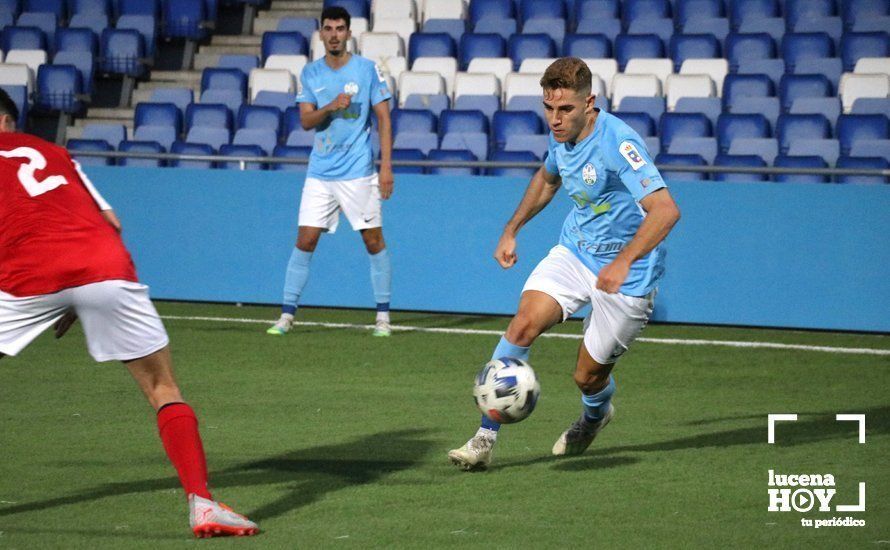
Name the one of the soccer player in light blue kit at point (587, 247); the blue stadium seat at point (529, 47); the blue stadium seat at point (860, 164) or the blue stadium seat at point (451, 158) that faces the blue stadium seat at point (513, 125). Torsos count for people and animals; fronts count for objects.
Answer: the blue stadium seat at point (529, 47)

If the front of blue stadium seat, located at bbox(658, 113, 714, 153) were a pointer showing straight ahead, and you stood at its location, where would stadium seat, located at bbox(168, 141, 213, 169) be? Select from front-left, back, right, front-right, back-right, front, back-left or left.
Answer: right

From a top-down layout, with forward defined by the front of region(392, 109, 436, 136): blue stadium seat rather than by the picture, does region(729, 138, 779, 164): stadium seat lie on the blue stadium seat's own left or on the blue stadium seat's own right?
on the blue stadium seat's own left

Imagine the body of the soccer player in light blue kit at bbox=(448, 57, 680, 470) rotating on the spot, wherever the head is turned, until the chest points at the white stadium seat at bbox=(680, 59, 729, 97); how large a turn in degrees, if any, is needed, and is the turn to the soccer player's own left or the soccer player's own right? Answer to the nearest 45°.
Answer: approximately 135° to the soccer player's own right

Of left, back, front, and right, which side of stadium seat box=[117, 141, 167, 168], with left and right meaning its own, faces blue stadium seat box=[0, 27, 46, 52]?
back

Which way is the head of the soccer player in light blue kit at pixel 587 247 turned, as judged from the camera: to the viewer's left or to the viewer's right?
to the viewer's left

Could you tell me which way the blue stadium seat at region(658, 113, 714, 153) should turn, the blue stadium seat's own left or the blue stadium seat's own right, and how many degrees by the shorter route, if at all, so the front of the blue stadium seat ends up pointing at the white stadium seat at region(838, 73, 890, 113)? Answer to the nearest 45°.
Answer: approximately 90° to the blue stadium seat's own left

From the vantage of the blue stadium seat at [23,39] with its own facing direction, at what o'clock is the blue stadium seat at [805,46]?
the blue stadium seat at [805,46] is roughly at 10 o'clock from the blue stadium seat at [23,39].

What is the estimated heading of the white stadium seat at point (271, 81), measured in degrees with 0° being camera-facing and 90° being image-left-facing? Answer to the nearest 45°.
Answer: approximately 0°

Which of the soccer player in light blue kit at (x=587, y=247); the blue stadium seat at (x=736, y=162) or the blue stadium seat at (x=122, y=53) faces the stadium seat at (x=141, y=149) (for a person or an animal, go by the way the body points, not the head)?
the blue stadium seat at (x=122, y=53)

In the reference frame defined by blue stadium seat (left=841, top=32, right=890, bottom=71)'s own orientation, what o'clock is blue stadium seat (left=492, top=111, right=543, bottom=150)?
blue stadium seat (left=492, top=111, right=543, bottom=150) is roughly at 2 o'clock from blue stadium seat (left=841, top=32, right=890, bottom=71).
